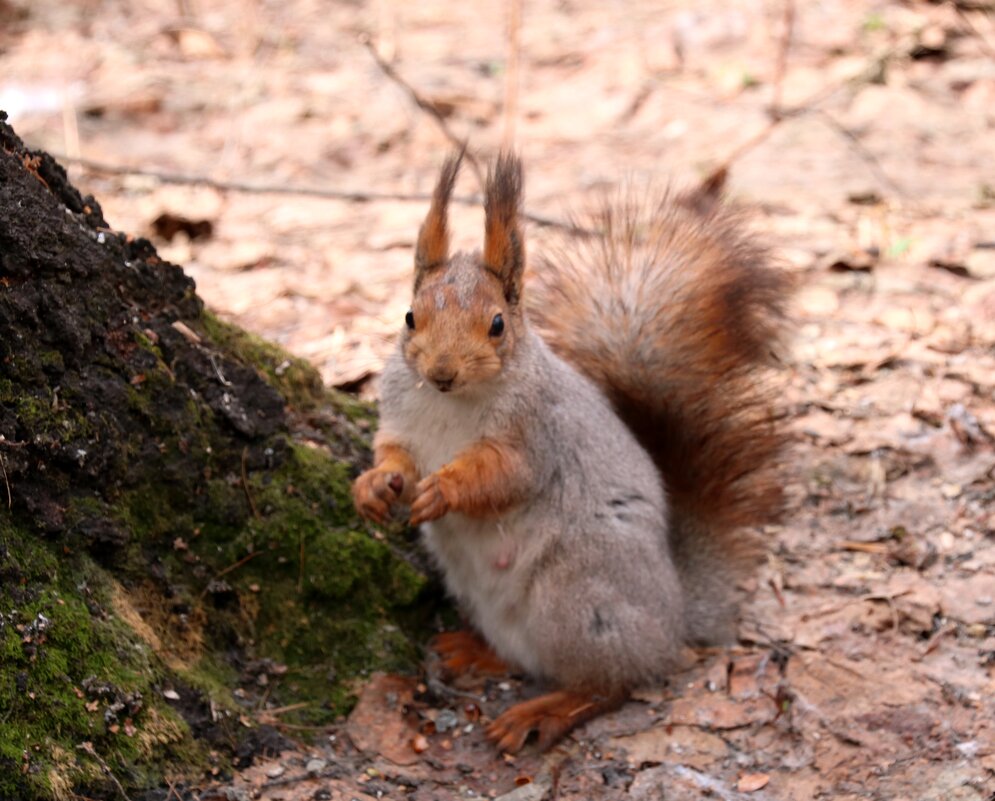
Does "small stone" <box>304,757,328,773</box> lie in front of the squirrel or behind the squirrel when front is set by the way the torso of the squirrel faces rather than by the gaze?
in front

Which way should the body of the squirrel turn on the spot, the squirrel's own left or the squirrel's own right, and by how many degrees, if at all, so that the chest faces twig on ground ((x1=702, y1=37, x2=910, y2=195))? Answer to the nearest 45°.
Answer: approximately 135° to the squirrel's own right

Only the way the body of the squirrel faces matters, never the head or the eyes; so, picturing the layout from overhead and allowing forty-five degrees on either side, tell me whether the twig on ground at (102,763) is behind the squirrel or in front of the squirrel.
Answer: in front

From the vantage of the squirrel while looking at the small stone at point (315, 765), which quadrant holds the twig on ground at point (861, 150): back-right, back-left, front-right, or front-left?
back-right

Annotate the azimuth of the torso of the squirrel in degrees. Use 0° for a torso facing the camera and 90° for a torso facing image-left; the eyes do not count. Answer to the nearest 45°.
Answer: approximately 45°

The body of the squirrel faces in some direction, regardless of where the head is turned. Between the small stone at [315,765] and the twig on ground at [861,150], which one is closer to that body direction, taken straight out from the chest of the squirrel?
the small stone

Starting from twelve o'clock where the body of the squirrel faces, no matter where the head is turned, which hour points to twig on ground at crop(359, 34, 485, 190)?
The twig on ground is roughly at 4 o'clock from the squirrel.

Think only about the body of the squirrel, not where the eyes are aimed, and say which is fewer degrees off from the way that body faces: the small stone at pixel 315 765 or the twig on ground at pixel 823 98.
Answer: the small stone

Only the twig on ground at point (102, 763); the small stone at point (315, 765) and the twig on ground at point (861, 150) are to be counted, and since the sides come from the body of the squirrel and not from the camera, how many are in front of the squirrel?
2

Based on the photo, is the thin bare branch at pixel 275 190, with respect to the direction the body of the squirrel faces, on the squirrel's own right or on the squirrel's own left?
on the squirrel's own right

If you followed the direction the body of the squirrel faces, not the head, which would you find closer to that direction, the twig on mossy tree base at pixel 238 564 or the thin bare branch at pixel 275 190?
the twig on mossy tree base
